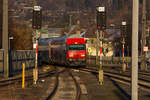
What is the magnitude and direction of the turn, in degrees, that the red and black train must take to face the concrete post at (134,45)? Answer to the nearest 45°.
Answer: approximately 45° to its right

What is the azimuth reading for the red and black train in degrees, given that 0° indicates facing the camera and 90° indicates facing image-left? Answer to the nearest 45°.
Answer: approximately 315°

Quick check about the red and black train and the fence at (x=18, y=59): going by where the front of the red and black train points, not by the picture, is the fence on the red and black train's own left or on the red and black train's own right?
on the red and black train's own right

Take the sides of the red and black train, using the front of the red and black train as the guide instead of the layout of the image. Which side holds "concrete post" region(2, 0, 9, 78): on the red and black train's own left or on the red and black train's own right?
on the red and black train's own right

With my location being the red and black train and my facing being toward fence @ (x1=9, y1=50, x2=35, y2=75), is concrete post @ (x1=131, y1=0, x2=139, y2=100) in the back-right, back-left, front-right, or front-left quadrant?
front-left
